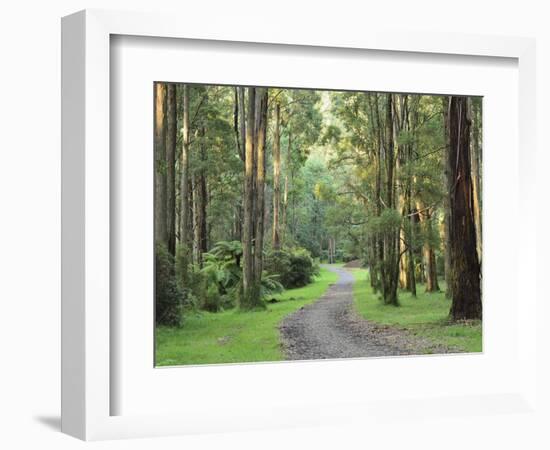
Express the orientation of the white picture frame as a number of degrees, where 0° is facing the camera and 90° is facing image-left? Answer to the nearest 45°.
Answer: approximately 315°
